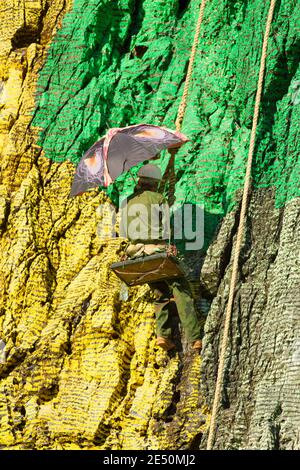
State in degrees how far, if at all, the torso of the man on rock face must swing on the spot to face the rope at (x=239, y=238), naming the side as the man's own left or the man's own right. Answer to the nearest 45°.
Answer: approximately 45° to the man's own right

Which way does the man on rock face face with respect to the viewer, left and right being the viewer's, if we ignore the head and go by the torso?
facing away from the viewer and to the right of the viewer
